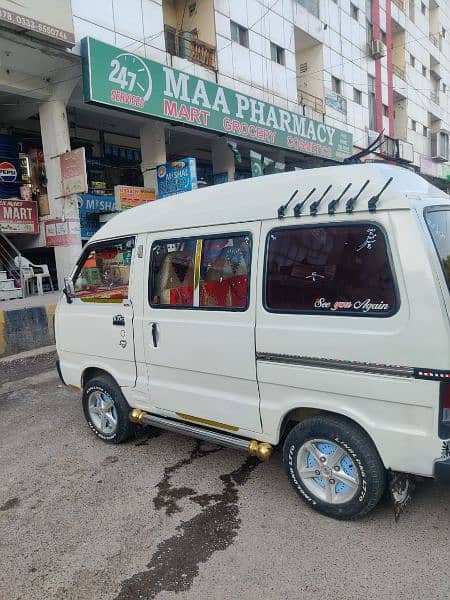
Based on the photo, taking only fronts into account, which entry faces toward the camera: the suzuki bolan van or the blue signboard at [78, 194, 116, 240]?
the blue signboard

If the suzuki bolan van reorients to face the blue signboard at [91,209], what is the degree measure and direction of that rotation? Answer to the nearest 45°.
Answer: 0° — it already faces it

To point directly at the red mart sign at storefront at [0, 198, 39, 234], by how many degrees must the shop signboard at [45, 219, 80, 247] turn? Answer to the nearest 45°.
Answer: approximately 135° to its right

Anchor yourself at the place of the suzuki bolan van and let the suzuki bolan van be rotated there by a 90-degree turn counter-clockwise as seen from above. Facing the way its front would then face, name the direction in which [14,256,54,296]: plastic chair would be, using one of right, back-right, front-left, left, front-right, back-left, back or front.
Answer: right

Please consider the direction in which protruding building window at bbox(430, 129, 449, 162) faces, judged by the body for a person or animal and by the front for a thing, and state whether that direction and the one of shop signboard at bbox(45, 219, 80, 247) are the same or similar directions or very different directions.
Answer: same or similar directions

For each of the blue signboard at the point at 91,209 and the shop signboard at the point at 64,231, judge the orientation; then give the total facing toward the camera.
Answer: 2

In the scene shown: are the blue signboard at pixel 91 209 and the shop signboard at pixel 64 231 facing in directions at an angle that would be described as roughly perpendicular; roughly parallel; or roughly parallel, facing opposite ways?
roughly parallel

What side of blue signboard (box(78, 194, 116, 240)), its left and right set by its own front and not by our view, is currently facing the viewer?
front

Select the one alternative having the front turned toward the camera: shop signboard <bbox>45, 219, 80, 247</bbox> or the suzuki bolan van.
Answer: the shop signboard

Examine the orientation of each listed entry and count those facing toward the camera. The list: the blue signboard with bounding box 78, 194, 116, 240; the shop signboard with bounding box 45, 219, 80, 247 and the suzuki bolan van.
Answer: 2

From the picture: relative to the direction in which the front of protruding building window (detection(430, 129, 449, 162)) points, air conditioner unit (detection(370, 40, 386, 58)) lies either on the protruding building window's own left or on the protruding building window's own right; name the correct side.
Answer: on the protruding building window's own right

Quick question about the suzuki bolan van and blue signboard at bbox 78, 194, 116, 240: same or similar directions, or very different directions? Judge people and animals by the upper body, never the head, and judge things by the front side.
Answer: very different directions

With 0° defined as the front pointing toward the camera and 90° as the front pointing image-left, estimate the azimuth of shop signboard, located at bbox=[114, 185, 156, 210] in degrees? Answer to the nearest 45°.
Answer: approximately 315°

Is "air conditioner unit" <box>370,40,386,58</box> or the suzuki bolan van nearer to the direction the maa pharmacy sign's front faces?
the suzuki bolan van
